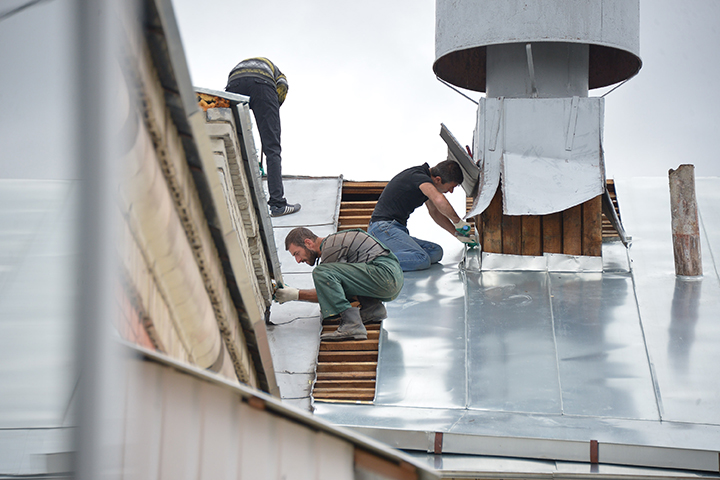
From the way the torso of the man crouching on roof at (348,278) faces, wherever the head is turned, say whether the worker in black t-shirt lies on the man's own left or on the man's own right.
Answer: on the man's own right

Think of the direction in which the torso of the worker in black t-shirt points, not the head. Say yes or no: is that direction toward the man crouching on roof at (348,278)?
no

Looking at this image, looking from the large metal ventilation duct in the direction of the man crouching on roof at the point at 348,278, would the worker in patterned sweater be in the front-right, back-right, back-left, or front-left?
front-right

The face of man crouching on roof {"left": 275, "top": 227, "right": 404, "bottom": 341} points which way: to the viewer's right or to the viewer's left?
to the viewer's left

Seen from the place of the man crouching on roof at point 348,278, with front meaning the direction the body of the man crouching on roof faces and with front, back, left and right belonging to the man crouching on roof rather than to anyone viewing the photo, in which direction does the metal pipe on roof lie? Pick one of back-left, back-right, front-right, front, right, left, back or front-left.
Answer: back

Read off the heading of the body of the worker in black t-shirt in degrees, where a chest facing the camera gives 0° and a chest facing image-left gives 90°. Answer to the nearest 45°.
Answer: approximately 270°

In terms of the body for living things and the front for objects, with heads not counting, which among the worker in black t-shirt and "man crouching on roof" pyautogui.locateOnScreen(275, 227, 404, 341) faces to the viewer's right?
the worker in black t-shirt

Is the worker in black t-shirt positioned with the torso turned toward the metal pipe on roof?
yes

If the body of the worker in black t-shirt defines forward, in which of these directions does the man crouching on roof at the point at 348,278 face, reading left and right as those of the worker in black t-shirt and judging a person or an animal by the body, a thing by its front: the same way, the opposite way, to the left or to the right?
the opposite way

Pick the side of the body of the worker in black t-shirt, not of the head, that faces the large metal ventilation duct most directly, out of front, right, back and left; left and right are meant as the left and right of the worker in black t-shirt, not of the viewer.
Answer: front

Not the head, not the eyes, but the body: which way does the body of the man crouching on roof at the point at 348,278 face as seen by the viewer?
to the viewer's left

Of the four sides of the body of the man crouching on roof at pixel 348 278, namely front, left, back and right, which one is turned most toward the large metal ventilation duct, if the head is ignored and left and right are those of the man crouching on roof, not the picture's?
back

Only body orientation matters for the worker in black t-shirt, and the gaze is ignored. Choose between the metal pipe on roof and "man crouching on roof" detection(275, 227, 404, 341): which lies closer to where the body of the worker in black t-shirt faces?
the metal pipe on roof

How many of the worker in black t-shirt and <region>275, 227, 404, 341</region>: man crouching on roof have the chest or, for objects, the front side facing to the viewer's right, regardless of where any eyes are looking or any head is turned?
1

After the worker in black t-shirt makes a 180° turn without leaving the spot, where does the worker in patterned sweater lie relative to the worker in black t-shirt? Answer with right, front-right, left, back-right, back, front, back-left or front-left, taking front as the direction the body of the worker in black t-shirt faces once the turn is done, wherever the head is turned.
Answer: front

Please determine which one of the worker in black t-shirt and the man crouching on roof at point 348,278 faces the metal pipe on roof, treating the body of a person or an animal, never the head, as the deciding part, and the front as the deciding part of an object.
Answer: the worker in black t-shirt
